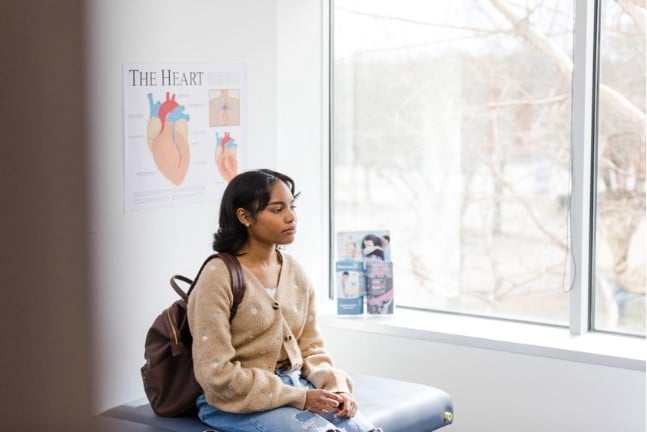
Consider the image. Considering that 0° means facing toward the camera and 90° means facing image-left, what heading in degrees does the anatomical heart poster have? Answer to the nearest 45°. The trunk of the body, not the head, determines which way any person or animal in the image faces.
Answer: approximately 315°

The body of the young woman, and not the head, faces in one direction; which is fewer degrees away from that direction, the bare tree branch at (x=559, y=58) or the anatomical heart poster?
the bare tree branch

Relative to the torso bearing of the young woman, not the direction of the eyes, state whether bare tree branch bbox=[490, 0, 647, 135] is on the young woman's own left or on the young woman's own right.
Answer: on the young woman's own left

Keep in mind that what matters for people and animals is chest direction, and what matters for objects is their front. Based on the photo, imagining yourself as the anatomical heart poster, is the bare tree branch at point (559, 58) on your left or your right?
on your left

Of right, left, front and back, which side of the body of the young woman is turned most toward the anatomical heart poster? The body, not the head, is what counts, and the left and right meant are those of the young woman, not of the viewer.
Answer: back

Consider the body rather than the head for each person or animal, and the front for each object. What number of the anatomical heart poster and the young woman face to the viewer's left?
0

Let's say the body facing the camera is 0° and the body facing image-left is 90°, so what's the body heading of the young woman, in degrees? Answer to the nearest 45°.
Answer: approximately 315°

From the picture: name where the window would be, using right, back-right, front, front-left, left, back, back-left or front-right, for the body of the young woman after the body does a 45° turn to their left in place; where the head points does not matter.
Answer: front-left
